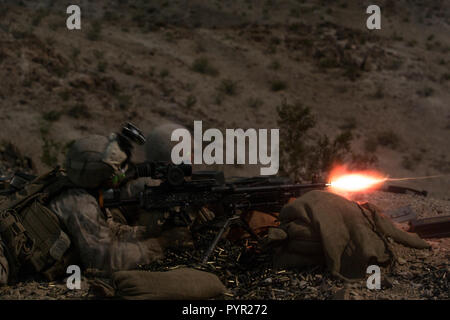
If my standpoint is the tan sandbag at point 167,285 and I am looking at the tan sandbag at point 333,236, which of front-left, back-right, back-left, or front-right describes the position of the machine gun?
front-left

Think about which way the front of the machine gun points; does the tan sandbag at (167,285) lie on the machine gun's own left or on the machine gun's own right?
on the machine gun's own right

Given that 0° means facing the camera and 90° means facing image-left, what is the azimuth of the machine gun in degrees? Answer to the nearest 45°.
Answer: approximately 270°

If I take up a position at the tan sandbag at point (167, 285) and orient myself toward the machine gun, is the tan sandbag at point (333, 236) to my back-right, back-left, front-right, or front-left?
front-right
